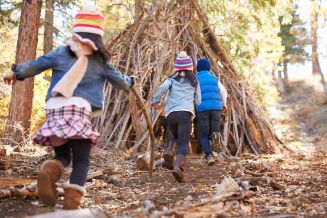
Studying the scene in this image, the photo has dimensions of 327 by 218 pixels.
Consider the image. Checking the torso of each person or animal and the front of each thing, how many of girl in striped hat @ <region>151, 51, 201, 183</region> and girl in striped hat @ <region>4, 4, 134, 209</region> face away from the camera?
2

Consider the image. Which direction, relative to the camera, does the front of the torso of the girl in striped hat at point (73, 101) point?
away from the camera

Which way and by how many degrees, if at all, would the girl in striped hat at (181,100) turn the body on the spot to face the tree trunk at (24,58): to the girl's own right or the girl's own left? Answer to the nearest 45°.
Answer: approximately 45° to the girl's own left

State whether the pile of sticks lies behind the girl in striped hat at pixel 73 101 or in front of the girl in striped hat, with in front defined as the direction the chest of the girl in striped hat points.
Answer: in front

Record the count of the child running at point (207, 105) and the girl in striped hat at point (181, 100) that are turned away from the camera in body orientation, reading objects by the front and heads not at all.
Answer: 2

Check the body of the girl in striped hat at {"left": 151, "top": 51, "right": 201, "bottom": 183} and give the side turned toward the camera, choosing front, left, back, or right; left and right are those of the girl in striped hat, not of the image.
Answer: back

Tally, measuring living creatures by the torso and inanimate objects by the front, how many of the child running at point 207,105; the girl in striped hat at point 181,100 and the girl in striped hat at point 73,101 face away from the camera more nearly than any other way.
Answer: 3

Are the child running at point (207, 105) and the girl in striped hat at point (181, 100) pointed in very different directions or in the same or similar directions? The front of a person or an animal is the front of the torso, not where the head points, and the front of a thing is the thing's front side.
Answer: same or similar directions

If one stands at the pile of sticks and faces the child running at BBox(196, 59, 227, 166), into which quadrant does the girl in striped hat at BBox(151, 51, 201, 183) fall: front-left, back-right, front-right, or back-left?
front-right

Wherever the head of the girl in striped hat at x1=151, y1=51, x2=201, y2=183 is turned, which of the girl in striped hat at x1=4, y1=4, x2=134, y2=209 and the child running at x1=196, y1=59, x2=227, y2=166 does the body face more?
the child running

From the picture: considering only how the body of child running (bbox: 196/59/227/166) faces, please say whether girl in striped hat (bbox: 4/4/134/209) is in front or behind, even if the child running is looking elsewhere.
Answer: behind

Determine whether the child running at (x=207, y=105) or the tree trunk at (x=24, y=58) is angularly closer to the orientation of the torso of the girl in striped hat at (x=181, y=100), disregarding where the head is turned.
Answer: the child running

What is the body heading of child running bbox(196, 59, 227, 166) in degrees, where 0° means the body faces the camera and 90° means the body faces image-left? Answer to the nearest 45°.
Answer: approximately 180°

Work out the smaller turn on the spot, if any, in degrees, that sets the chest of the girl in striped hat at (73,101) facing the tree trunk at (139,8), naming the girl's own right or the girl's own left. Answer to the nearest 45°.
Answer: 0° — they already face it

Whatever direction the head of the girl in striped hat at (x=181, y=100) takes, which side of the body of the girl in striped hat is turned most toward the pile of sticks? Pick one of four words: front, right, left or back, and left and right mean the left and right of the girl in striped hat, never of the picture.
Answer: front

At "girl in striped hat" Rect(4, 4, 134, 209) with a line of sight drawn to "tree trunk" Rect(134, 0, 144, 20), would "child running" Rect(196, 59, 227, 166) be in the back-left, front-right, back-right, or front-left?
front-right

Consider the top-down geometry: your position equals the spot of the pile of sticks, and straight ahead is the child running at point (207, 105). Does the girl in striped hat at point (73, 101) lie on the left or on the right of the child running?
right
